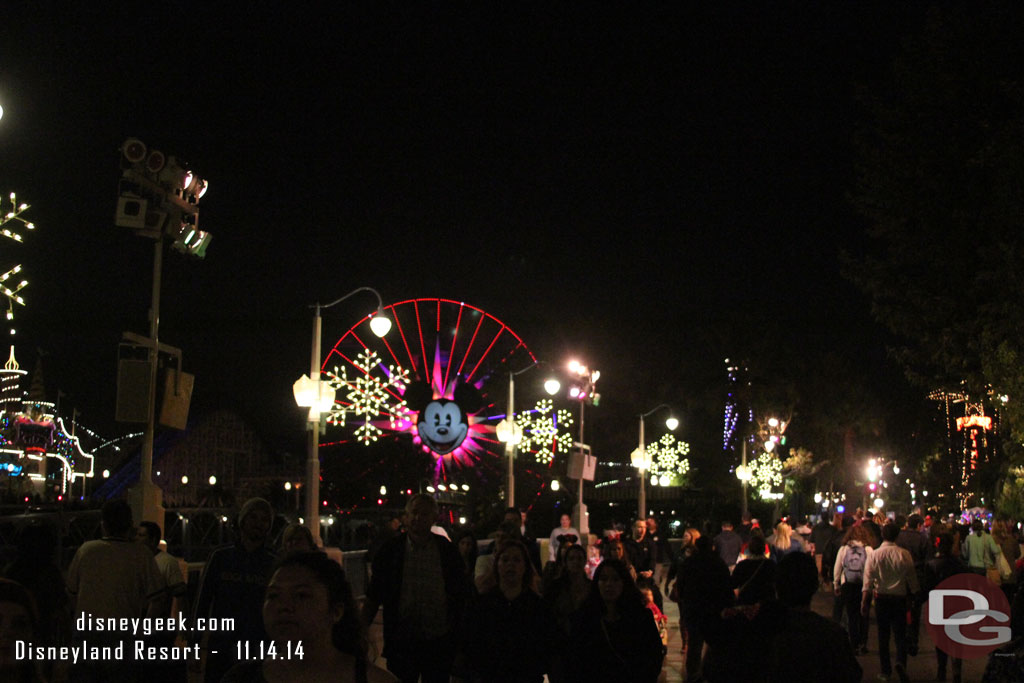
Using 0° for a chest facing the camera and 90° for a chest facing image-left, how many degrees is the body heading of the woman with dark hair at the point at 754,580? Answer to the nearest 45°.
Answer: approximately 180°

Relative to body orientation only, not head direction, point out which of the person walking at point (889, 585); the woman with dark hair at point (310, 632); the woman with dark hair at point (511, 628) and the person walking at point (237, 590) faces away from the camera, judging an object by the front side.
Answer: the person walking at point (889, 585)

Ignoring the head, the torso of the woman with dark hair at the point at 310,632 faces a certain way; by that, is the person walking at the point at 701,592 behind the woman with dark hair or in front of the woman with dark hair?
behind

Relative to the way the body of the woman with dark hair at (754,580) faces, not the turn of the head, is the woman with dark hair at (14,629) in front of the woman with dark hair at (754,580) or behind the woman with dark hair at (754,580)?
behind

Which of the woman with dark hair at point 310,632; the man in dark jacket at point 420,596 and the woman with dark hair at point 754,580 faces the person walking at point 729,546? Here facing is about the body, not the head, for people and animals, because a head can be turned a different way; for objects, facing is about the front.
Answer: the woman with dark hair at point 754,580

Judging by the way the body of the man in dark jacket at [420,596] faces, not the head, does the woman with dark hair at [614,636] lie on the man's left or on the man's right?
on the man's left

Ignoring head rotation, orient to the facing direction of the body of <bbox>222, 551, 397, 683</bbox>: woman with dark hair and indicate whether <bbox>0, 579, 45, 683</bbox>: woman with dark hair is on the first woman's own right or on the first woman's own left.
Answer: on the first woman's own right

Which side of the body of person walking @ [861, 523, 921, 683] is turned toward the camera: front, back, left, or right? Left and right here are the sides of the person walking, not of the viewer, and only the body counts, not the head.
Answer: back

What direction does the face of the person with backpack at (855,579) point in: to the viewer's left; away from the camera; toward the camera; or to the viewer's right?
away from the camera

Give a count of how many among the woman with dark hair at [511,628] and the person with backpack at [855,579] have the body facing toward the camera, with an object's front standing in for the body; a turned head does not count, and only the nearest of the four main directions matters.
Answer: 1

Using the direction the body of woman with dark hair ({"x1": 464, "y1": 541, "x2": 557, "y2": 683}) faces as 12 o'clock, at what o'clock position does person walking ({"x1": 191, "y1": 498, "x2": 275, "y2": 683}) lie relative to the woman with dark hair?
The person walking is roughly at 2 o'clock from the woman with dark hair.

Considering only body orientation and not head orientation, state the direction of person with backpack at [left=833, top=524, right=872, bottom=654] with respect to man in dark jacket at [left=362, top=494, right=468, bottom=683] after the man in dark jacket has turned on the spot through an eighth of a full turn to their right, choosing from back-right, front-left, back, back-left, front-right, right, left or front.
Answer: back

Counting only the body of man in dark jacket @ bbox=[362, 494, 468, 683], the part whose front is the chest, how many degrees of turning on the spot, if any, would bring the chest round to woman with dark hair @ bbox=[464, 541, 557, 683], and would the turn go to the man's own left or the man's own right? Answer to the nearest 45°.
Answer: approximately 45° to the man's own left

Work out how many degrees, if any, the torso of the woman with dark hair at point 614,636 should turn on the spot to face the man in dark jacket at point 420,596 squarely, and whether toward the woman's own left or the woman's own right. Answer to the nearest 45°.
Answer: approximately 135° to the woman's own right

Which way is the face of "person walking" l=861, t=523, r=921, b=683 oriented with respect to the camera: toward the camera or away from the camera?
away from the camera
